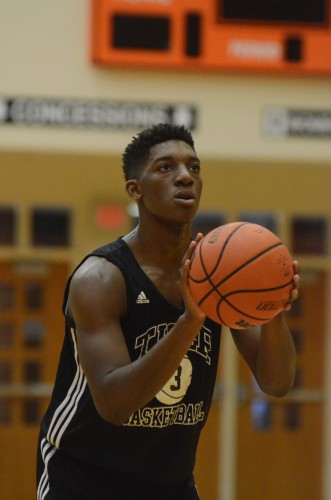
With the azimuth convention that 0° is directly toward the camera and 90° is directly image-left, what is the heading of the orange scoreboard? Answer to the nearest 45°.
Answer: approximately 0°

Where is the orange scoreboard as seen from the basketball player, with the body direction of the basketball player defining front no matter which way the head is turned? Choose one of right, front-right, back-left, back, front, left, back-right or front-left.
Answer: back-left

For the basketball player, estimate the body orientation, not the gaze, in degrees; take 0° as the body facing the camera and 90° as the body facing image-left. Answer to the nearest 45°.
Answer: approximately 315°

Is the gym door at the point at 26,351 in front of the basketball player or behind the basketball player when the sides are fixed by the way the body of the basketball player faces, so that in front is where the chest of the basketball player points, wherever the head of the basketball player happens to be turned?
behind

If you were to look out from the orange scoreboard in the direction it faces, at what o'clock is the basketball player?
The basketball player is roughly at 12 o'clock from the orange scoreboard.
